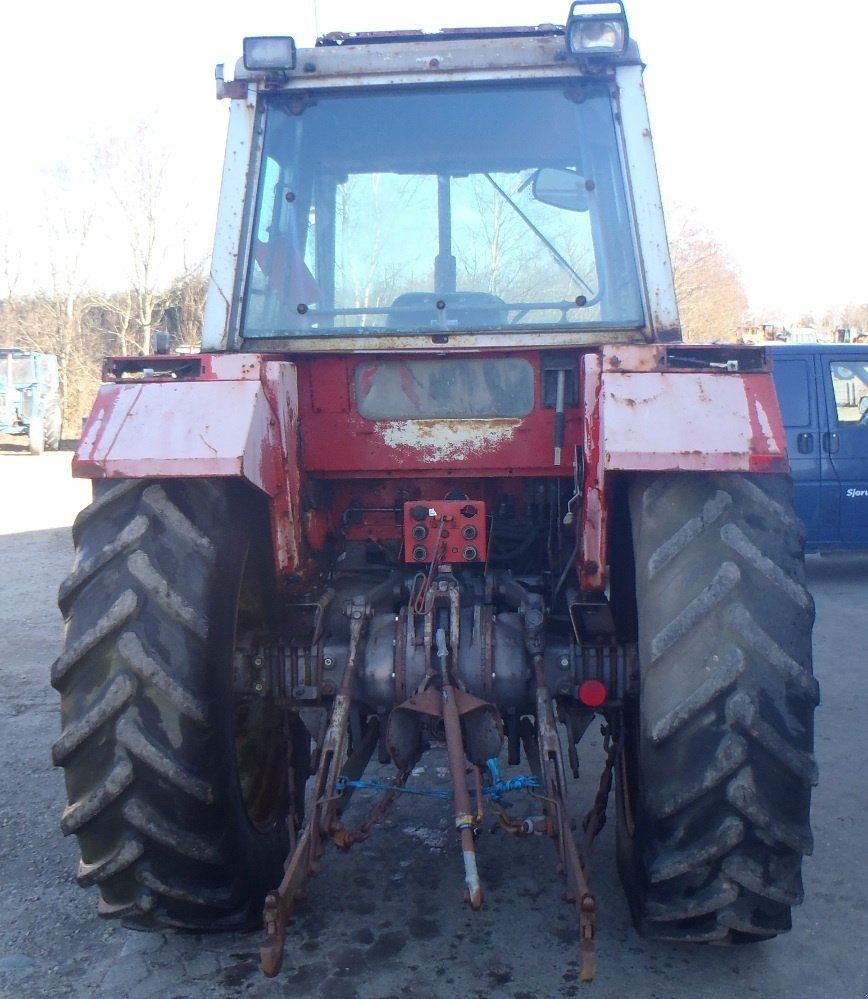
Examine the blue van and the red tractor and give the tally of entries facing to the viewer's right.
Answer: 1

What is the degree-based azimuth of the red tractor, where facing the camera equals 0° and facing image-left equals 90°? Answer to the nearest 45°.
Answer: approximately 180°

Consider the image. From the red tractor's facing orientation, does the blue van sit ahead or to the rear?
ahead

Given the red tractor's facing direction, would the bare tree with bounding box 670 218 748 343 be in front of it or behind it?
in front

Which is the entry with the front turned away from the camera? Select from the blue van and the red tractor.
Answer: the red tractor

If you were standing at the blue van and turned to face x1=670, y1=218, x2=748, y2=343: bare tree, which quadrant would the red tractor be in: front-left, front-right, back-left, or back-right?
back-left

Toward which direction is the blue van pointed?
to the viewer's right
